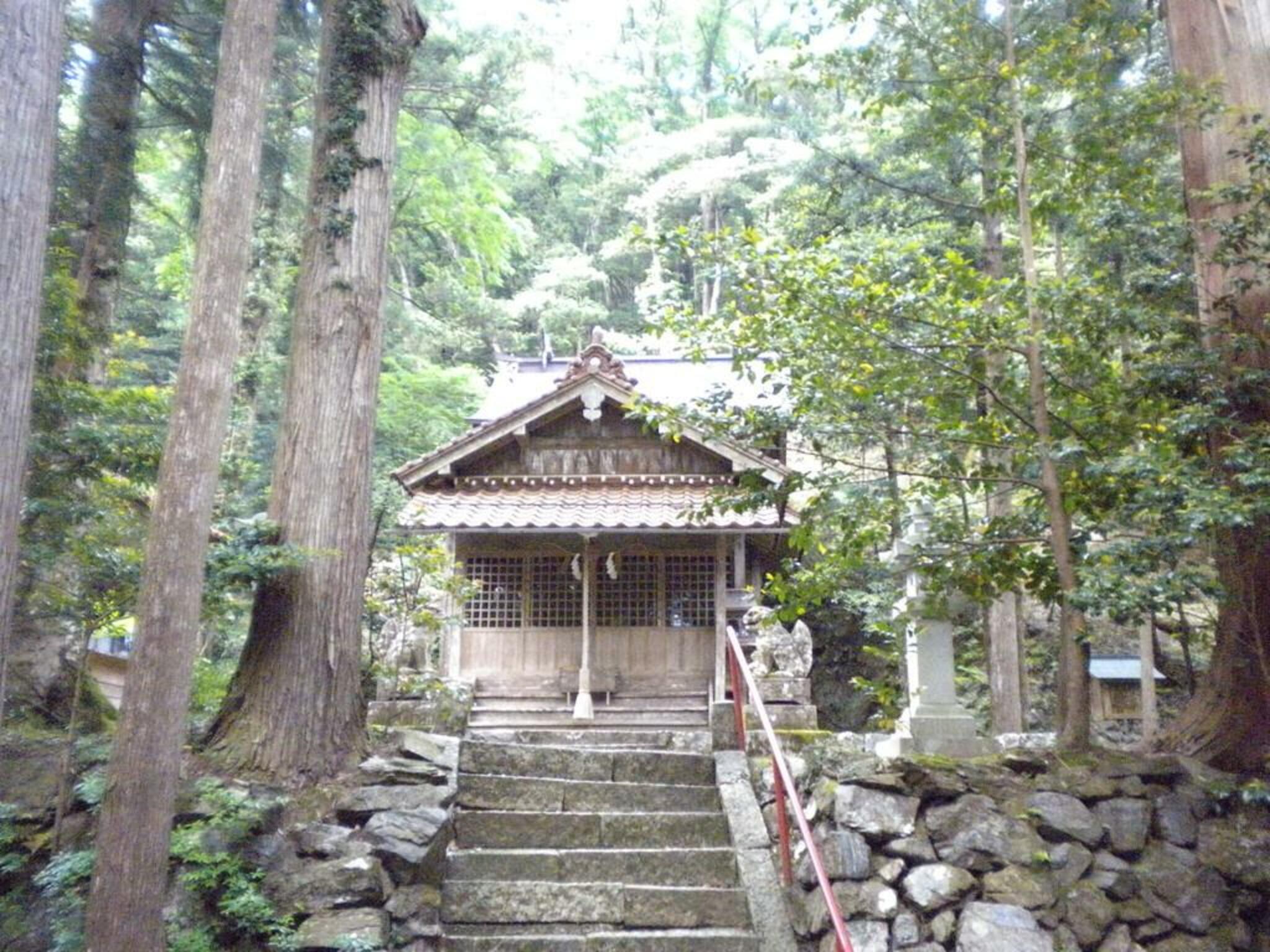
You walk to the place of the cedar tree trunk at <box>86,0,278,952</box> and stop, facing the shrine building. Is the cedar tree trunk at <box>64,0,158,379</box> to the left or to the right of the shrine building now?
left

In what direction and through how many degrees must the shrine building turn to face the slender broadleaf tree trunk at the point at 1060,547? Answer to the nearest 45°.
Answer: approximately 45° to its left

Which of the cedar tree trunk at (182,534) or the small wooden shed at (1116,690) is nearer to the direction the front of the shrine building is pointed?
the cedar tree trunk

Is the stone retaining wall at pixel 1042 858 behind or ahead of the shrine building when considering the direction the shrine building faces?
ahead

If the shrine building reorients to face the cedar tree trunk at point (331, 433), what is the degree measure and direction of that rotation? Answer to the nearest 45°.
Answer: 0° — it already faces it

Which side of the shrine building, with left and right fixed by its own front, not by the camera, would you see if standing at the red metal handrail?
front

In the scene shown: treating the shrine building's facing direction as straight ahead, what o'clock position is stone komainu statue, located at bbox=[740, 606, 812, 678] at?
The stone komainu statue is roughly at 11 o'clock from the shrine building.

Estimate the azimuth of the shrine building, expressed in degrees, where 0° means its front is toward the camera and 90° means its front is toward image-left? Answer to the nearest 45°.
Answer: approximately 0°

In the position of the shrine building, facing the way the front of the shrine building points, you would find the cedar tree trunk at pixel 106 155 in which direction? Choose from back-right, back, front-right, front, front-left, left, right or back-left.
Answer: front-right

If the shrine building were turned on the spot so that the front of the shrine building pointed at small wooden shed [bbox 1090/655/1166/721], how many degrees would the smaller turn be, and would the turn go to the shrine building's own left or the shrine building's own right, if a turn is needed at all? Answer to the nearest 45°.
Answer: approximately 90° to the shrine building's own left

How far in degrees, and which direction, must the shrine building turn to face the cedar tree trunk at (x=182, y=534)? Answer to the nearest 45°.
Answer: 0° — it already faces it

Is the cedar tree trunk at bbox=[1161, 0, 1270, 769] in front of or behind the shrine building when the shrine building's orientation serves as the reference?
in front
